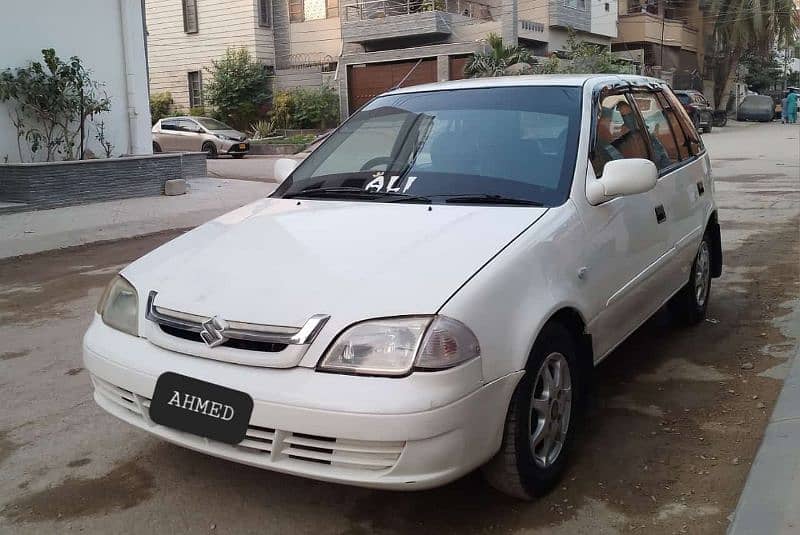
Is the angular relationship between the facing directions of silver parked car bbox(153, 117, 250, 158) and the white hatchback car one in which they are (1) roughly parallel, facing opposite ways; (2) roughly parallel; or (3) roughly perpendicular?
roughly perpendicular

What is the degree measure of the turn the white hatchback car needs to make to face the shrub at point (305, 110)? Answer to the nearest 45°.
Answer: approximately 135° to its right

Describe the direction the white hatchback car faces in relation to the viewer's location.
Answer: facing the viewer and to the left of the viewer

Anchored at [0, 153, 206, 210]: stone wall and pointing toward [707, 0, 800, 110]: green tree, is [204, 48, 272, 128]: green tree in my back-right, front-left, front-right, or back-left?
front-left

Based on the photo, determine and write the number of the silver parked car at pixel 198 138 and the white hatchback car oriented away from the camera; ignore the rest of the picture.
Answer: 0

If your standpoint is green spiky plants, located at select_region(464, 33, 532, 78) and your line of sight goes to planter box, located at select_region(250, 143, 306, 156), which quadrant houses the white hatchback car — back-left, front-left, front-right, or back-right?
front-left

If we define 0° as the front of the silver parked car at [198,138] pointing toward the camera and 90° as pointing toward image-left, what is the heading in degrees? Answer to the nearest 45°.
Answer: approximately 315°

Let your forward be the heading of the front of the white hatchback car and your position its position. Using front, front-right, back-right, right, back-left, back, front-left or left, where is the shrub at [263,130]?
back-right

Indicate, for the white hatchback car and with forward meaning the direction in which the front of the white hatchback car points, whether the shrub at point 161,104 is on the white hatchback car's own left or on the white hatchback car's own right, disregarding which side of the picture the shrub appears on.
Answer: on the white hatchback car's own right

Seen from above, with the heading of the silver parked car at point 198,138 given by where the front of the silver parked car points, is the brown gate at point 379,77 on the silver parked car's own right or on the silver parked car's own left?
on the silver parked car's own left

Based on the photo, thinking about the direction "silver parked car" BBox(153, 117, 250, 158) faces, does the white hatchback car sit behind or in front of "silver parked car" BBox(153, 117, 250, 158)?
in front

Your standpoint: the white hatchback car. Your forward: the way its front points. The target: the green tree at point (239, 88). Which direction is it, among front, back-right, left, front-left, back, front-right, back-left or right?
back-right
